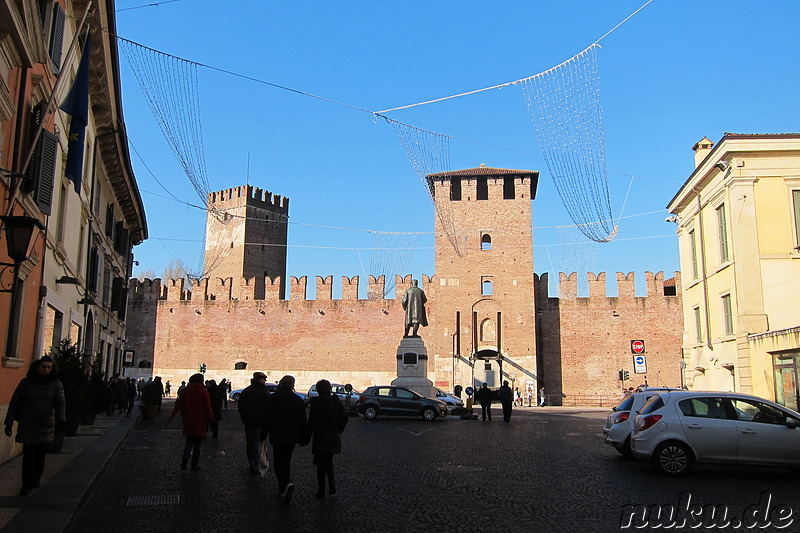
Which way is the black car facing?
to the viewer's right

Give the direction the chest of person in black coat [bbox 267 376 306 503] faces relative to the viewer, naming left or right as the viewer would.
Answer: facing away from the viewer

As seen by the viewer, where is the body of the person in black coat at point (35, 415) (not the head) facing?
toward the camera

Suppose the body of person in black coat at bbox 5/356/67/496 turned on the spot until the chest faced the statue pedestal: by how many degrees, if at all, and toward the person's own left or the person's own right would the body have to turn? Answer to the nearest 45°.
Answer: approximately 135° to the person's own left

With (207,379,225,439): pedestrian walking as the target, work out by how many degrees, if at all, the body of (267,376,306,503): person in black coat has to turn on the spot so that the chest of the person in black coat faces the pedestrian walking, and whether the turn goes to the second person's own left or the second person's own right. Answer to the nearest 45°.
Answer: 0° — they already face them

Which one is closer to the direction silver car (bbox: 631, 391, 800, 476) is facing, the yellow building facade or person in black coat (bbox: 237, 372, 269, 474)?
the yellow building facade

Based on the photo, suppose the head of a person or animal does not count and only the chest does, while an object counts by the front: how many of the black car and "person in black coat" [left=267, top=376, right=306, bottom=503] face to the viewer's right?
1

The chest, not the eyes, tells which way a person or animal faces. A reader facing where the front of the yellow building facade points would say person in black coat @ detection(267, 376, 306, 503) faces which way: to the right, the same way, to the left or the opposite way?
to the right

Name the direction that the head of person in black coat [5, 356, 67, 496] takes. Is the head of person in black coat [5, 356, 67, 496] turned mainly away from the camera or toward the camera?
toward the camera

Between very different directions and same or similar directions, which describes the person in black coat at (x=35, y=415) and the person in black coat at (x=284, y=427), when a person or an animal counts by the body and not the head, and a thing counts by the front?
very different directions

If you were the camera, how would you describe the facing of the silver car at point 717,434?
facing to the right of the viewer

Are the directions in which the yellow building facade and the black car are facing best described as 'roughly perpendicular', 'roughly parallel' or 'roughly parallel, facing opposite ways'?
roughly parallel, facing opposite ways

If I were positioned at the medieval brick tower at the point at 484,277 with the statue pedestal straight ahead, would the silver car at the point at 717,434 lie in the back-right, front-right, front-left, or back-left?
front-left

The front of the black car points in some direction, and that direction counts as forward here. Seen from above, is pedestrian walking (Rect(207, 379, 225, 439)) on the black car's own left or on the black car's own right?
on the black car's own right
